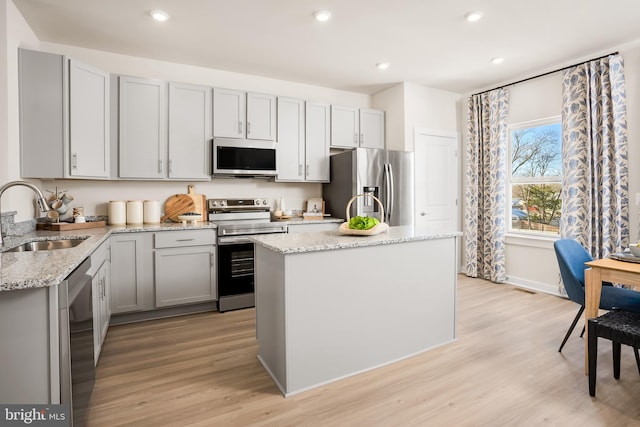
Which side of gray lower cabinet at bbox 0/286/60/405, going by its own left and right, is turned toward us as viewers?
right

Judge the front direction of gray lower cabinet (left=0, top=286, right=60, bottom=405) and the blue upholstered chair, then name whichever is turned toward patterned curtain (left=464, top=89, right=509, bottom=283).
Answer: the gray lower cabinet

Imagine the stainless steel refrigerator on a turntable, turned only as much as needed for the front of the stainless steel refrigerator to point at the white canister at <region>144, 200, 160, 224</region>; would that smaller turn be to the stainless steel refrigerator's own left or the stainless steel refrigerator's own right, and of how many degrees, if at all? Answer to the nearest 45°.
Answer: approximately 135° to the stainless steel refrigerator's own right

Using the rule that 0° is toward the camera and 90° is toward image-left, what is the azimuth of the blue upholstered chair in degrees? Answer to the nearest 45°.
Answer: approximately 315°

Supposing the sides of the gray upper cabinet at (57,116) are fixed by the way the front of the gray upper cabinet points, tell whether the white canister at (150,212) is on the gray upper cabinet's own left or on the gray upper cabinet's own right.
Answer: on the gray upper cabinet's own left

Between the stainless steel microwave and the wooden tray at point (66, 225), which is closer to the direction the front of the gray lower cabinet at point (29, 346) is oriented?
the stainless steel microwave

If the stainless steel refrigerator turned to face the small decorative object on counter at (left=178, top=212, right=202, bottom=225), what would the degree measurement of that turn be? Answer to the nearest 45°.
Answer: approximately 90° to its right

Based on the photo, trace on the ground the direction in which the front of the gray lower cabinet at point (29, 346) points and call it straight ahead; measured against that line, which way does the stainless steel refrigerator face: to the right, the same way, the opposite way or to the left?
to the right

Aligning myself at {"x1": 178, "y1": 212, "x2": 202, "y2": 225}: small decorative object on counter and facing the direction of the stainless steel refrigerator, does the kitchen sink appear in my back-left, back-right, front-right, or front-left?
back-right

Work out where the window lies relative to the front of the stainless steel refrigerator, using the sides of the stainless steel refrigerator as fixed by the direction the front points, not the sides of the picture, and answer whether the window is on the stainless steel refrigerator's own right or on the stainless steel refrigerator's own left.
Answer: on the stainless steel refrigerator's own left

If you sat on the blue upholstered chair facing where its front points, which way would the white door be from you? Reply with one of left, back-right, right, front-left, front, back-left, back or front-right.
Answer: back

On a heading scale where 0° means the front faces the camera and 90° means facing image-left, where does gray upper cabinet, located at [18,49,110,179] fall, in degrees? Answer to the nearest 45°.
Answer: approximately 315°

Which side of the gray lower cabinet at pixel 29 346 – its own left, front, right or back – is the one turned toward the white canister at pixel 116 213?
left
